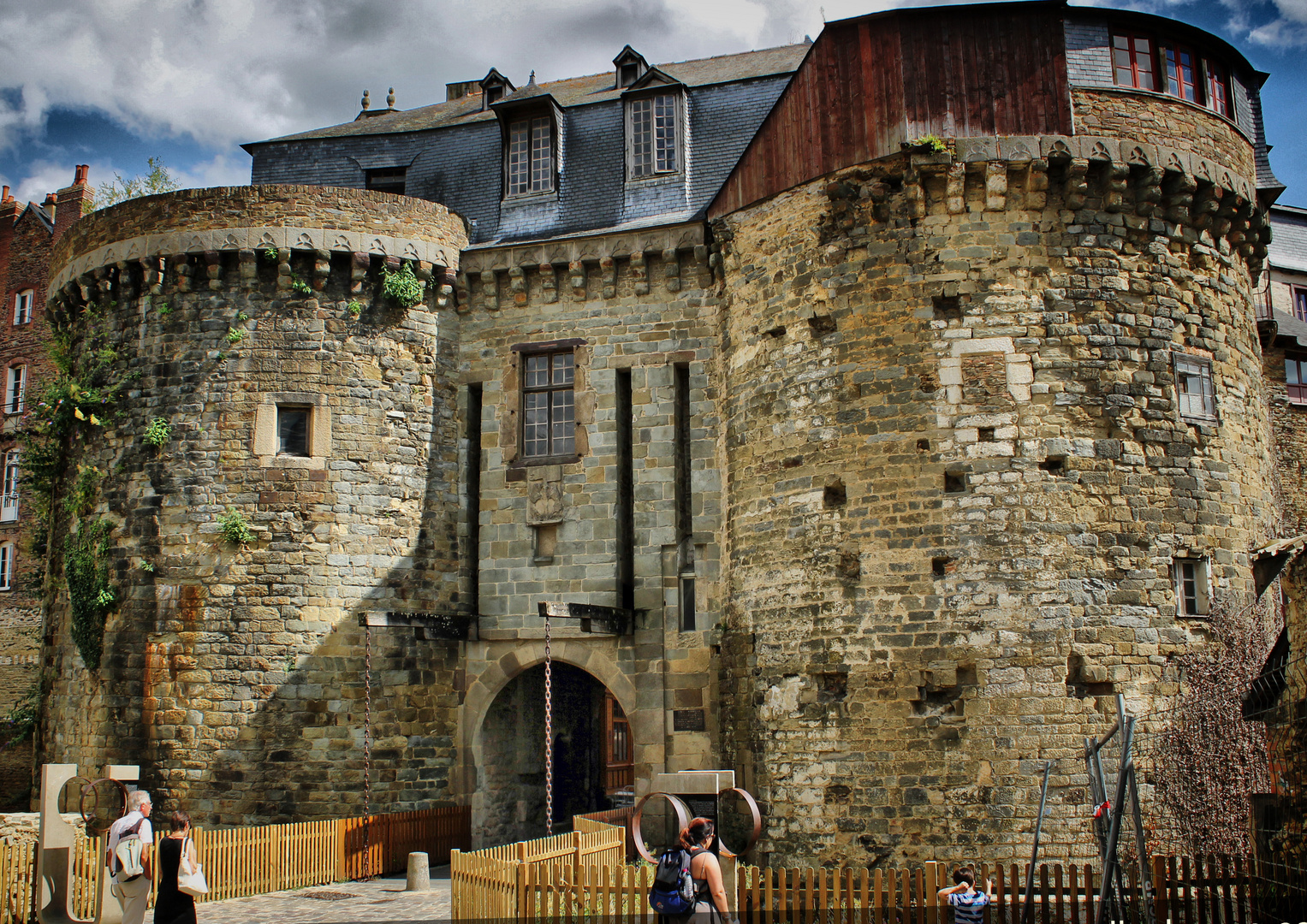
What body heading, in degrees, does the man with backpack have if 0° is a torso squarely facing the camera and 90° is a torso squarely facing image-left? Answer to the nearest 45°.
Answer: approximately 225°

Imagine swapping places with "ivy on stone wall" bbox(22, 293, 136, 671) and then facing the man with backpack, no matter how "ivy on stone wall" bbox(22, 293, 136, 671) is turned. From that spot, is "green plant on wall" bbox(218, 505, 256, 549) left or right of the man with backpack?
left

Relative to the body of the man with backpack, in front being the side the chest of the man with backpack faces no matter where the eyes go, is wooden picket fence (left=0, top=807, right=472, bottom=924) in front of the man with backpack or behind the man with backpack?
in front

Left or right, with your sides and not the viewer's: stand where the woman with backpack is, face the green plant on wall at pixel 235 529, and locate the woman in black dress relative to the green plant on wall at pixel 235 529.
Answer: left

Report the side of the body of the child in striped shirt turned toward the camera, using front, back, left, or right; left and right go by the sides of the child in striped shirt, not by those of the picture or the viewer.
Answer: back

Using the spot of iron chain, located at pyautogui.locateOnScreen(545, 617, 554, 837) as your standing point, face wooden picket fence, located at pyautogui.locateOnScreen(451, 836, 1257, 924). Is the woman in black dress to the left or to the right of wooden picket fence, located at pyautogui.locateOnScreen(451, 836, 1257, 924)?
right

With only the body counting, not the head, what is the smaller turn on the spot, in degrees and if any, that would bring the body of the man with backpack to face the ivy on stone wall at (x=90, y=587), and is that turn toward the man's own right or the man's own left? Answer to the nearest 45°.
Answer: approximately 45° to the man's own left

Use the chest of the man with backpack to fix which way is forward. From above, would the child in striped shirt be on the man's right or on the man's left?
on the man's right

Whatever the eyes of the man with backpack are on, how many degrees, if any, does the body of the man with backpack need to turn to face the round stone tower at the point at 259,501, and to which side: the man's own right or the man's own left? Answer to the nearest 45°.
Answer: approximately 45° to the man's own left

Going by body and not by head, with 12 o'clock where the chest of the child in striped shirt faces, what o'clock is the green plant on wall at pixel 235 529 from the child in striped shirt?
The green plant on wall is roughly at 10 o'clock from the child in striped shirt.

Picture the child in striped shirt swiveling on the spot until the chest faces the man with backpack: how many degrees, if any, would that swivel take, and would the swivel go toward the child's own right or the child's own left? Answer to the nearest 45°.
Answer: approximately 90° to the child's own left

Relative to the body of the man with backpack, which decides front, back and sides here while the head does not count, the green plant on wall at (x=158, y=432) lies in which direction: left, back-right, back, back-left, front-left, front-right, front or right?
front-left

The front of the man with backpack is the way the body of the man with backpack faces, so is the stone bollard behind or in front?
in front
